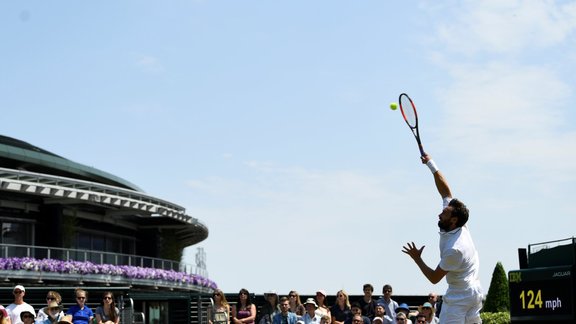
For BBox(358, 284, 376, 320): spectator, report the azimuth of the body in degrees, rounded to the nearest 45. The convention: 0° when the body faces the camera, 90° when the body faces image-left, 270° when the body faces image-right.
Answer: approximately 0°

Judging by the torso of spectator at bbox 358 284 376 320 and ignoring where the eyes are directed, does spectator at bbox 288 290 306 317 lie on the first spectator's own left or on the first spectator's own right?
on the first spectator's own right

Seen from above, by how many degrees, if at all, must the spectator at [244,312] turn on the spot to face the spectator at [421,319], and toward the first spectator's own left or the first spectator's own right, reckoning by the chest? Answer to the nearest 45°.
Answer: approximately 45° to the first spectator's own left

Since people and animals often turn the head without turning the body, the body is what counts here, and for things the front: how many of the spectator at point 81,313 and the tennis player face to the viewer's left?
1

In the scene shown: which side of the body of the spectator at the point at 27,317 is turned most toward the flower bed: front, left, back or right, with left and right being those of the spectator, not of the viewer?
back
